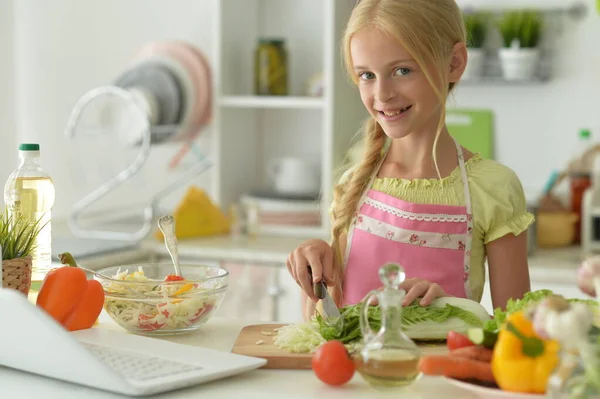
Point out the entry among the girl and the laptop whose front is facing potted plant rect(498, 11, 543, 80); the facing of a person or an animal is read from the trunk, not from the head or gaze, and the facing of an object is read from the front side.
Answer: the laptop

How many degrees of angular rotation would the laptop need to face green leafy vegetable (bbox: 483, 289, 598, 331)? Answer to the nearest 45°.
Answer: approximately 45° to its right

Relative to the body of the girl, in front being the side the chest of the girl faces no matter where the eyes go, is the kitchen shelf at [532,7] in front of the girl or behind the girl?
behind

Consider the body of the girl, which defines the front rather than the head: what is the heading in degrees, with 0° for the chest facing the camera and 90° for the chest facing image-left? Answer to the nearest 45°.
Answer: approximately 45°

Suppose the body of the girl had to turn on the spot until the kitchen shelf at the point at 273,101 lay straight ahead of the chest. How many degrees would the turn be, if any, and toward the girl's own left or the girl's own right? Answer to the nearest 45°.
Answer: approximately 135° to the girl's own right

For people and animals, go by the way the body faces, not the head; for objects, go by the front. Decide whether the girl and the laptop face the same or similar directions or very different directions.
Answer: very different directions

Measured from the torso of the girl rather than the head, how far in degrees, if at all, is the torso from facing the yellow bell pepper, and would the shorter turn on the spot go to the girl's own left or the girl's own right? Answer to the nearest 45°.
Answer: approximately 45° to the girl's own left

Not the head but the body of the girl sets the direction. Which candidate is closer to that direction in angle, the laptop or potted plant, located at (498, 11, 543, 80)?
the laptop
